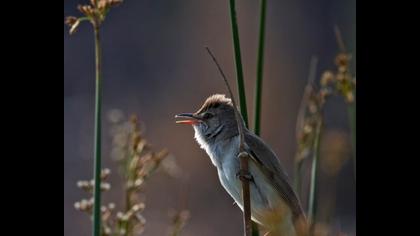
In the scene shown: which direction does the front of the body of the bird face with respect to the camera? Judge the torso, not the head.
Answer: to the viewer's left
